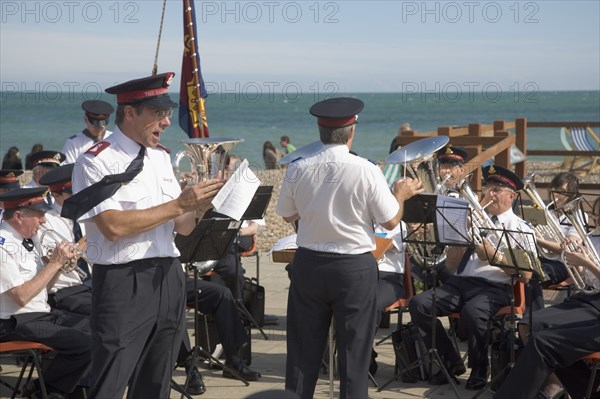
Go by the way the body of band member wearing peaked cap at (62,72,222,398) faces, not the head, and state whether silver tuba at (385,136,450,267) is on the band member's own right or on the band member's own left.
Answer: on the band member's own left

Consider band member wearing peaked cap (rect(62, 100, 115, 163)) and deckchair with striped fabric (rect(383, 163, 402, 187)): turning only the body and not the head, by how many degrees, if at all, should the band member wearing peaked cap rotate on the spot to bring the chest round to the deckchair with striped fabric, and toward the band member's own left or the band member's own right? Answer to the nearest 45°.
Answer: approximately 90° to the band member's own left

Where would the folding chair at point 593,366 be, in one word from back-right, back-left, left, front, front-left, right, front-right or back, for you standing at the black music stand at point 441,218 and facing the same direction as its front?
back-right

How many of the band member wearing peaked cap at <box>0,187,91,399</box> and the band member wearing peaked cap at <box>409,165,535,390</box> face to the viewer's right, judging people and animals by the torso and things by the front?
1

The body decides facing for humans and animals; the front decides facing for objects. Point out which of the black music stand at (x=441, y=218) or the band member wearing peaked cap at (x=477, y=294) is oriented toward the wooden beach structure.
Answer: the black music stand

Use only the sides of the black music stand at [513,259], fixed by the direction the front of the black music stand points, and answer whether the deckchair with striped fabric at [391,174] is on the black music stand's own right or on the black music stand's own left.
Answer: on the black music stand's own left

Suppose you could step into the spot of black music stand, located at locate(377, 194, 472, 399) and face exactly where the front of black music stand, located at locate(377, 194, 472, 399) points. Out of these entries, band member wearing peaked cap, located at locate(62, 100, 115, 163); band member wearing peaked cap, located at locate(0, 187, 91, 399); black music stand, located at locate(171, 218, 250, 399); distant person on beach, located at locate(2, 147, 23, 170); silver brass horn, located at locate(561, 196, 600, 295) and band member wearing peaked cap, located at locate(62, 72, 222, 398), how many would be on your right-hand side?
1

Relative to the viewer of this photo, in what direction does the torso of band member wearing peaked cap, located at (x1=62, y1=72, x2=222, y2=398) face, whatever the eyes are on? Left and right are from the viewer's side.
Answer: facing the viewer and to the right of the viewer

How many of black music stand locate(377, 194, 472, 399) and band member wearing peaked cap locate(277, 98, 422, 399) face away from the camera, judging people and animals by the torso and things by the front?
2

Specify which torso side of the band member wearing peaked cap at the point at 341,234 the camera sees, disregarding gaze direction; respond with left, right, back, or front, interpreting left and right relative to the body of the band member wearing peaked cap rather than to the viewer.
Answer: back

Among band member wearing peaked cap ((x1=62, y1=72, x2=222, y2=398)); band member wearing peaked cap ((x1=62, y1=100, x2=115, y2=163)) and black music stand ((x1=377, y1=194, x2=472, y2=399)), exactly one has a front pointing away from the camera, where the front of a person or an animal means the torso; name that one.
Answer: the black music stand

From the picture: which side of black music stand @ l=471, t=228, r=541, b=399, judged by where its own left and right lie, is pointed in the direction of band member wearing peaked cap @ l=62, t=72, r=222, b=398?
back

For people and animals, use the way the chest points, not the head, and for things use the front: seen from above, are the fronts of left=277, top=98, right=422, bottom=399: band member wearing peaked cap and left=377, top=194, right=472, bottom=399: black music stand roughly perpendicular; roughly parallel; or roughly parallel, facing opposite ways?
roughly parallel

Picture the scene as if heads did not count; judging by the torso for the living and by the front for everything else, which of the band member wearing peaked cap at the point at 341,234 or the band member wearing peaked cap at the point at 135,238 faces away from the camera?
the band member wearing peaked cap at the point at 341,234

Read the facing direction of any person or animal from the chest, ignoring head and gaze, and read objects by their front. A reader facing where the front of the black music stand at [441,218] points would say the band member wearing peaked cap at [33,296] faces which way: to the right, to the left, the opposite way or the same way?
to the right

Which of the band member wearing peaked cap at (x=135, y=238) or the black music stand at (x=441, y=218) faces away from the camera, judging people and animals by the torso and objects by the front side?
the black music stand

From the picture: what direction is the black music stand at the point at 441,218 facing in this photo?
away from the camera
